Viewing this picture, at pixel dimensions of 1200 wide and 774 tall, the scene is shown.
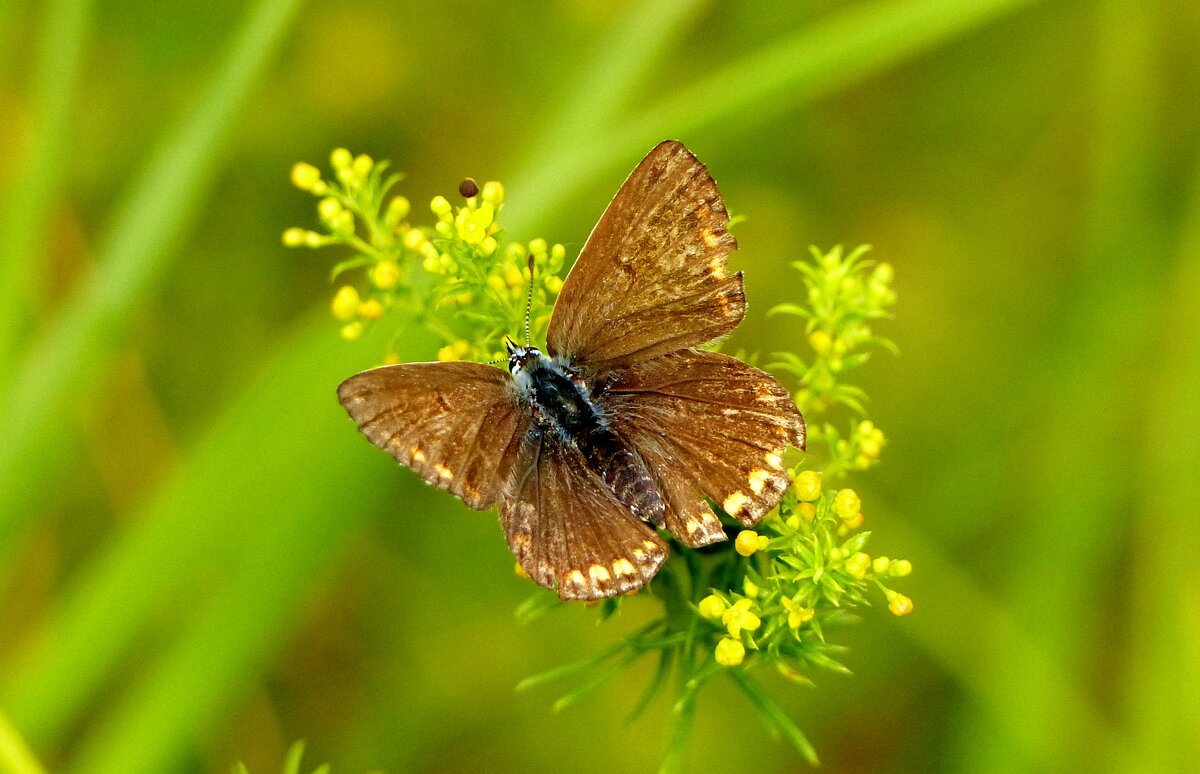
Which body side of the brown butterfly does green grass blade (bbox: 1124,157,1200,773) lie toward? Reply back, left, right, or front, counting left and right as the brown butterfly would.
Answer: right

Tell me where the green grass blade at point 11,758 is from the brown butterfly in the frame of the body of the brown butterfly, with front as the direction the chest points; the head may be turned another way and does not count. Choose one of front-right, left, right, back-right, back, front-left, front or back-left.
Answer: front-left

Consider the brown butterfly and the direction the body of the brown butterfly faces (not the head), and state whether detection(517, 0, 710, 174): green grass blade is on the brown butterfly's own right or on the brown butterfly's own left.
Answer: on the brown butterfly's own right

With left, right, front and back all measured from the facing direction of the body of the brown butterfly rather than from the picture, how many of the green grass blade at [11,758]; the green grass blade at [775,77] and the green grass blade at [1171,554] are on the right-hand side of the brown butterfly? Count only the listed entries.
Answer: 2

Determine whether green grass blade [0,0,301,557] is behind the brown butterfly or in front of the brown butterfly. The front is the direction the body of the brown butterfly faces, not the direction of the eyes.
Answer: in front

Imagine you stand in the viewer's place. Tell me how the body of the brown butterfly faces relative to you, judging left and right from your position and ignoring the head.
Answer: facing away from the viewer and to the left of the viewer

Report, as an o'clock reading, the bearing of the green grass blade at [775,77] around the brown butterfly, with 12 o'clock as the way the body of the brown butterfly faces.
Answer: The green grass blade is roughly at 3 o'clock from the brown butterfly.

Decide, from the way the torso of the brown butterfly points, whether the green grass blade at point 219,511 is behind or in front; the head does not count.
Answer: in front
